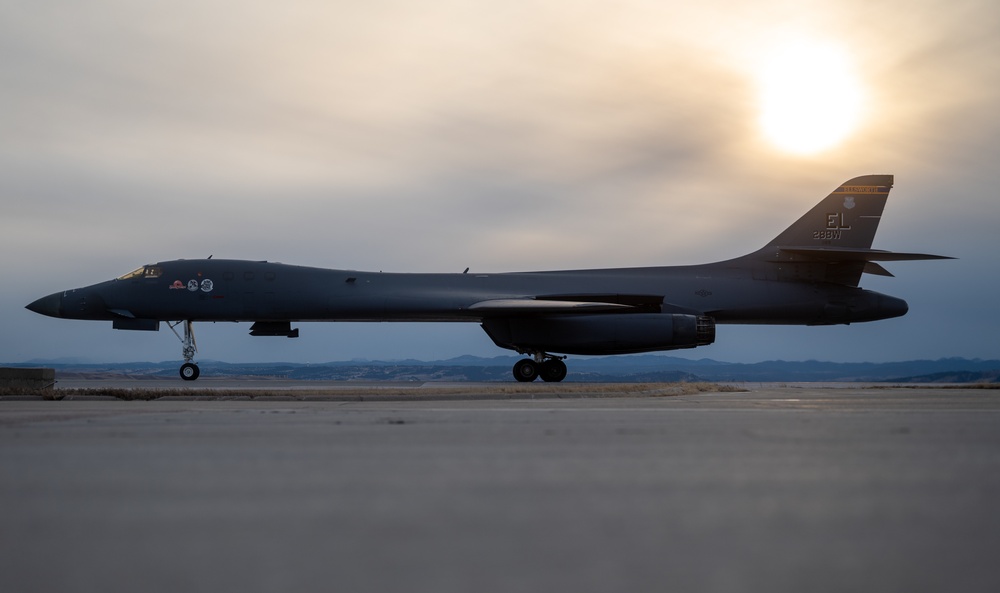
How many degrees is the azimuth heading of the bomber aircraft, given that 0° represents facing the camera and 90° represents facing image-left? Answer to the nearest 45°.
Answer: approximately 90°
